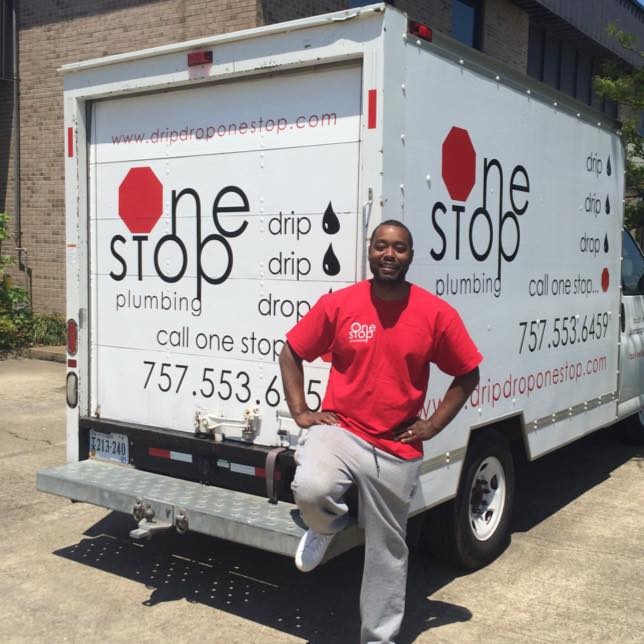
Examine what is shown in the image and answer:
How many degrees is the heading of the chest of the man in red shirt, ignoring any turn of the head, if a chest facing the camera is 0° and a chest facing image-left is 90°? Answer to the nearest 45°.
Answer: approximately 0°
